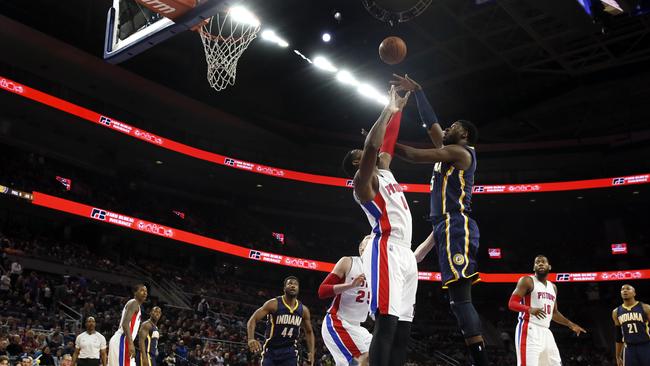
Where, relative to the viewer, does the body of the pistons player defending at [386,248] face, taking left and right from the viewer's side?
facing the viewer and to the right of the viewer

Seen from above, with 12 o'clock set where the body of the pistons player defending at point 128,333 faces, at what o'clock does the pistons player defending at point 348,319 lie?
the pistons player defending at point 348,319 is roughly at 2 o'clock from the pistons player defending at point 128,333.

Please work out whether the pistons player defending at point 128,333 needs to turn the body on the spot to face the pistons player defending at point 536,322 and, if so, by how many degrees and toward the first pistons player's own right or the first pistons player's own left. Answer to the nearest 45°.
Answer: approximately 45° to the first pistons player's own right

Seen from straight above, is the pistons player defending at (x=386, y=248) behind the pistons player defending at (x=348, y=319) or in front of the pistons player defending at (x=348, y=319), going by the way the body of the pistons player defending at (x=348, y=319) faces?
in front

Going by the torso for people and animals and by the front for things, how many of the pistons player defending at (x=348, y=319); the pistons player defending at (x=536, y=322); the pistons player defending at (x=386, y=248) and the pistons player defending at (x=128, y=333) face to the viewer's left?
0

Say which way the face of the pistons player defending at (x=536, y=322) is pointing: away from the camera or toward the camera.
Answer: toward the camera

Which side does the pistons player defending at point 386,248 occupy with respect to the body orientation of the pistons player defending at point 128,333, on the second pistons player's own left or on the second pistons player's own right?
on the second pistons player's own right

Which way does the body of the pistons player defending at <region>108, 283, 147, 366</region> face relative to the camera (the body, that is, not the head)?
to the viewer's right

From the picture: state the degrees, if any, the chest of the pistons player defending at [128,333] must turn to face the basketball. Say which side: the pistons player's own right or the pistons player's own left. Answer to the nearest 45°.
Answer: approximately 90° to the pistons player's own right

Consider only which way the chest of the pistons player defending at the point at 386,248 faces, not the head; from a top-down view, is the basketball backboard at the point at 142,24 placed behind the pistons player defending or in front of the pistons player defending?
behind
